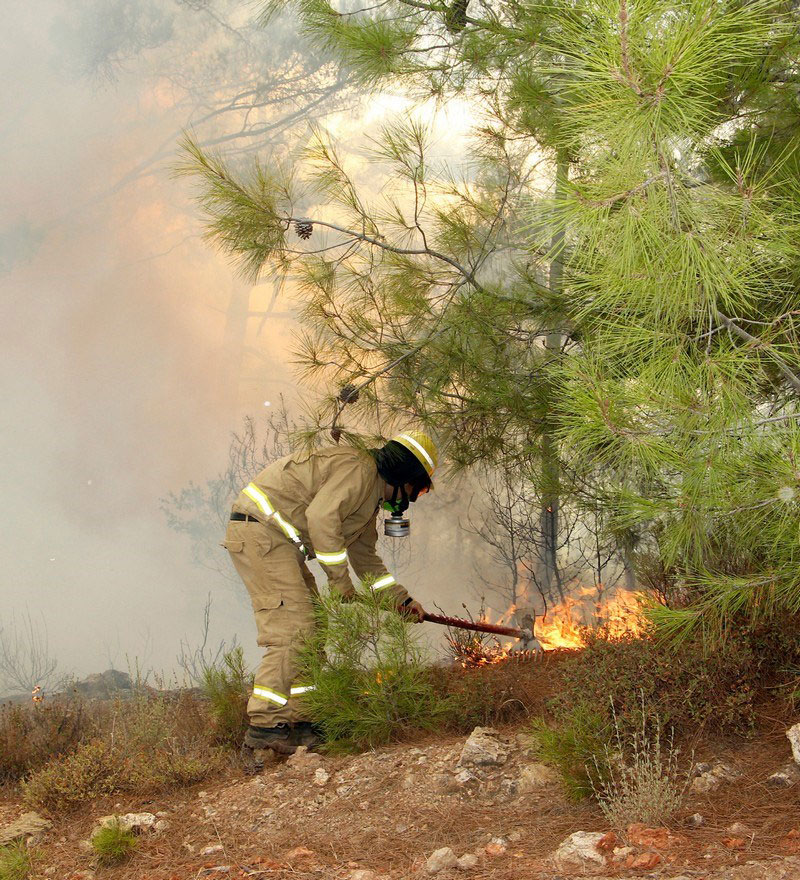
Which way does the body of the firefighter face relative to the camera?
to the viewer's right

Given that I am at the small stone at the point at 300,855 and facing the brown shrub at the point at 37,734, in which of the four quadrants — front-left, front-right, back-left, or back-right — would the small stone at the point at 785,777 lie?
back-right

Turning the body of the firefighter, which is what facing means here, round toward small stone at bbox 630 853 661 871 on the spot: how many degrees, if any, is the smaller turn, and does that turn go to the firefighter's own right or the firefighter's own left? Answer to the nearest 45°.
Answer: approximately 45° to the firefighter's own right

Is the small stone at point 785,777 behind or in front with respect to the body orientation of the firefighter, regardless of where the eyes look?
in front

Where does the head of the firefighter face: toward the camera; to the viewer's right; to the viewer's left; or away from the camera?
to the viewer's right

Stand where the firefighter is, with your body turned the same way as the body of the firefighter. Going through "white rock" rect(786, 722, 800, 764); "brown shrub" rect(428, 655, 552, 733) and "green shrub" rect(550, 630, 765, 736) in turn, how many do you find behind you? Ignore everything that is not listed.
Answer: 0

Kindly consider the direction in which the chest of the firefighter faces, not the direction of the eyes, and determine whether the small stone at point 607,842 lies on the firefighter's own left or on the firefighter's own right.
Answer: on the firefighter's own right

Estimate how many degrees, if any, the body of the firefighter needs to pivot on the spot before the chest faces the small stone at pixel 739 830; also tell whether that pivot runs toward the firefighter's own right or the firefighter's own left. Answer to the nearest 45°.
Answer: approximately 45° to the firefighter's own right

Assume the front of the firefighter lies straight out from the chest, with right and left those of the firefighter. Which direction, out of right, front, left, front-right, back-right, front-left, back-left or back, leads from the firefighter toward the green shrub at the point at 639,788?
front-right
